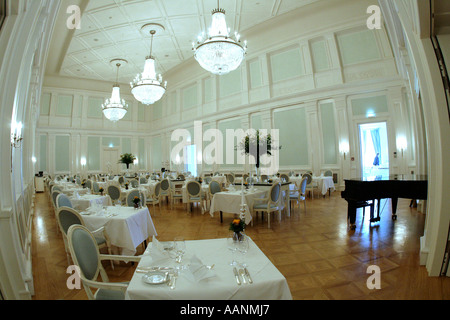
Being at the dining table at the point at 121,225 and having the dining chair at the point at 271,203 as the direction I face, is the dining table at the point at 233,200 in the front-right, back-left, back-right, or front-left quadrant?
front-left

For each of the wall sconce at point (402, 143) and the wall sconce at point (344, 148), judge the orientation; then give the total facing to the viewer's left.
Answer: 0

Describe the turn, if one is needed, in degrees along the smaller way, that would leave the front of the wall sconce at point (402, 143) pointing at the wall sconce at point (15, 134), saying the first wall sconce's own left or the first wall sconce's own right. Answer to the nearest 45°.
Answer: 0° — it already faces it

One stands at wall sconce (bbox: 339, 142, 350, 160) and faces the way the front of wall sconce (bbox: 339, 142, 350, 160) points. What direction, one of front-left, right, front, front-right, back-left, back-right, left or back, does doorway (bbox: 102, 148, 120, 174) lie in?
right

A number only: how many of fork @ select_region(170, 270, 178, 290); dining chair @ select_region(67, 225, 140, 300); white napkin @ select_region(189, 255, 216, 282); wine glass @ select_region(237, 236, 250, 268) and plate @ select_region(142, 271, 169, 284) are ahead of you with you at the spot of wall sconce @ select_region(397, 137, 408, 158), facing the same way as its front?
5

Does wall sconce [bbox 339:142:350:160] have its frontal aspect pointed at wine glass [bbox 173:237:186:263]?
yes

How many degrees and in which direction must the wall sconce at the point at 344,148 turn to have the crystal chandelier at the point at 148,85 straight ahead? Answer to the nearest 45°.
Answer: approximately 45° to its right

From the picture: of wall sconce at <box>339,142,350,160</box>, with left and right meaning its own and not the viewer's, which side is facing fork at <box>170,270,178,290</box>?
front

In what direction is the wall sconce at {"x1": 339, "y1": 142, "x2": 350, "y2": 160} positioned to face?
toward the camera

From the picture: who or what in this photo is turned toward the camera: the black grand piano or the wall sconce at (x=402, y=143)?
the wall sconce
